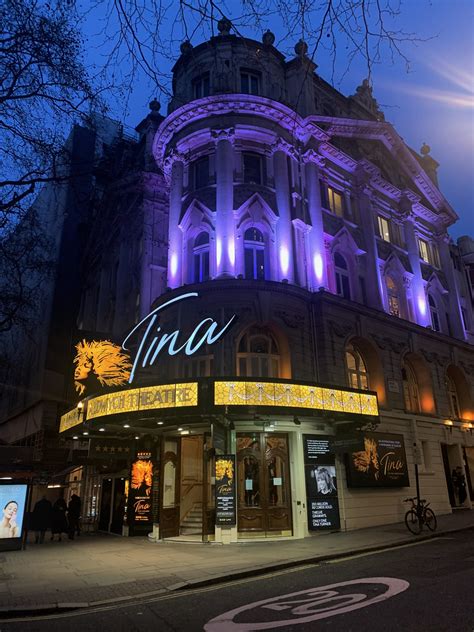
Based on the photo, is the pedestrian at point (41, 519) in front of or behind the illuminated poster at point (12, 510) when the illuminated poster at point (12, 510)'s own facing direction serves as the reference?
behind

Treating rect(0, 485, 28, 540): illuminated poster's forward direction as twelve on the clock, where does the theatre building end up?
The theatre building is roughly at 9 o'clock from the illuminated poster.

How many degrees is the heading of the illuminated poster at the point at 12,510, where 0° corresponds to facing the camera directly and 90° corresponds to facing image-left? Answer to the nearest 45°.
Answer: approximately 0°
